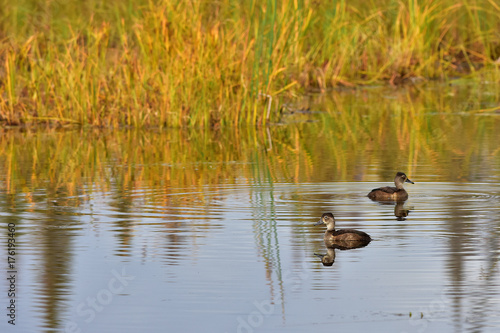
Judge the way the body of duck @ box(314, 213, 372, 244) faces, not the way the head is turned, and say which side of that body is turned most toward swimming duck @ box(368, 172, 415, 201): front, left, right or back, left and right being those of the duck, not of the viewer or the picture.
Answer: right

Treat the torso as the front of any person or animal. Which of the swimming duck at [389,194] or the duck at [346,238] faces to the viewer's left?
the duck

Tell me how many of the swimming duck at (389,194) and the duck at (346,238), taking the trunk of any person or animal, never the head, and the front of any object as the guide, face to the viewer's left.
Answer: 1

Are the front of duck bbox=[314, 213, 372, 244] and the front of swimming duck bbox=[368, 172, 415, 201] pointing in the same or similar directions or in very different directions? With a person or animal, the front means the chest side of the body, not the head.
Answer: very different directions

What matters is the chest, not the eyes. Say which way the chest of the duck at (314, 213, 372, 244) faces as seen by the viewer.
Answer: to the viewer's left

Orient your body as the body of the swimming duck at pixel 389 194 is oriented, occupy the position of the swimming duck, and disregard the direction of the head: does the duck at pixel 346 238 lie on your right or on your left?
on your right

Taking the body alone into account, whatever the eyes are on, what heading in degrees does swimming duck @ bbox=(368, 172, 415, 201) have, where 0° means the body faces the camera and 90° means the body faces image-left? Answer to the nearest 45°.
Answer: approximately 270°
